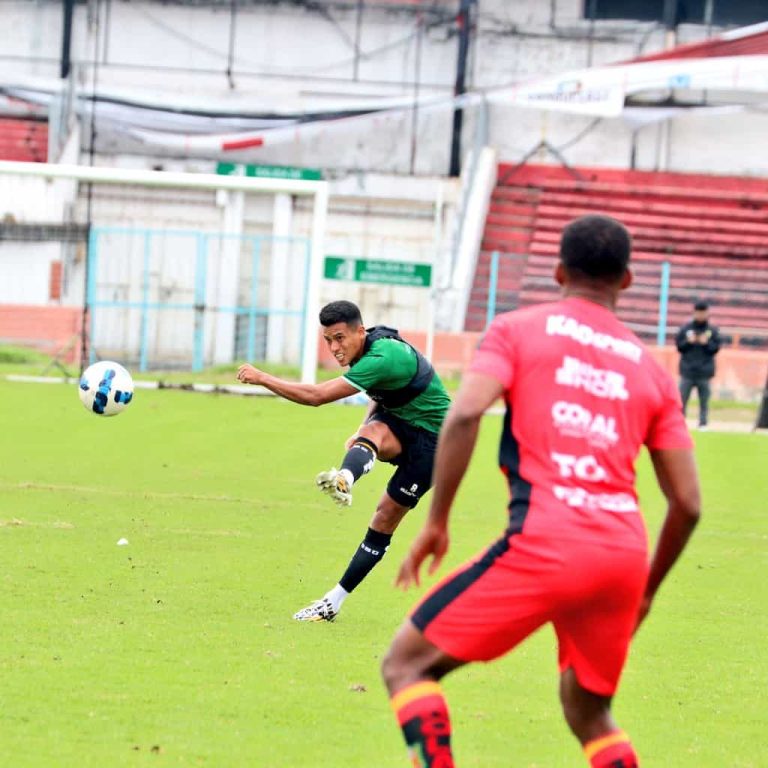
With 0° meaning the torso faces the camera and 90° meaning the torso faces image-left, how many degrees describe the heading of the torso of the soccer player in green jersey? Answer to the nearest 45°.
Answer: approximately 45°

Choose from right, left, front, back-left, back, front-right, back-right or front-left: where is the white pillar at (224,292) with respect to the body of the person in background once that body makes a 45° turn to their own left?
back

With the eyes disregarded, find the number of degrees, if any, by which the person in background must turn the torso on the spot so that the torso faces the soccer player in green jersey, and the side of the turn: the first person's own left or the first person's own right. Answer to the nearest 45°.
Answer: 0° — they already face them

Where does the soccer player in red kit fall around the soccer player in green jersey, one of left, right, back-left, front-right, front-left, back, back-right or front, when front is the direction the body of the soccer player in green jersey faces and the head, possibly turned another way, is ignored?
front-left

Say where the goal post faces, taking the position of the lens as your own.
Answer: facing the viewer

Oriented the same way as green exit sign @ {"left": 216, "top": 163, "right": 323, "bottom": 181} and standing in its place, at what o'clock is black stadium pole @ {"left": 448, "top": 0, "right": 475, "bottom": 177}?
The black stadium pole is roughly at 9 o'clock from the green exit sign.

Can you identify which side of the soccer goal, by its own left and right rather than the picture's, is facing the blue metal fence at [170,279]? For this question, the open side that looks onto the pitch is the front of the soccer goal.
back

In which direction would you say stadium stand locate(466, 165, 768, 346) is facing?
toward the camera

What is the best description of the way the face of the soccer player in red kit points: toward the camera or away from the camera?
away from the camera

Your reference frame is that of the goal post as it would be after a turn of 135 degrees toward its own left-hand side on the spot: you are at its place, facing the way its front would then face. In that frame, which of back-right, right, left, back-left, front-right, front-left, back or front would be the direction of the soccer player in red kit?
back-right
